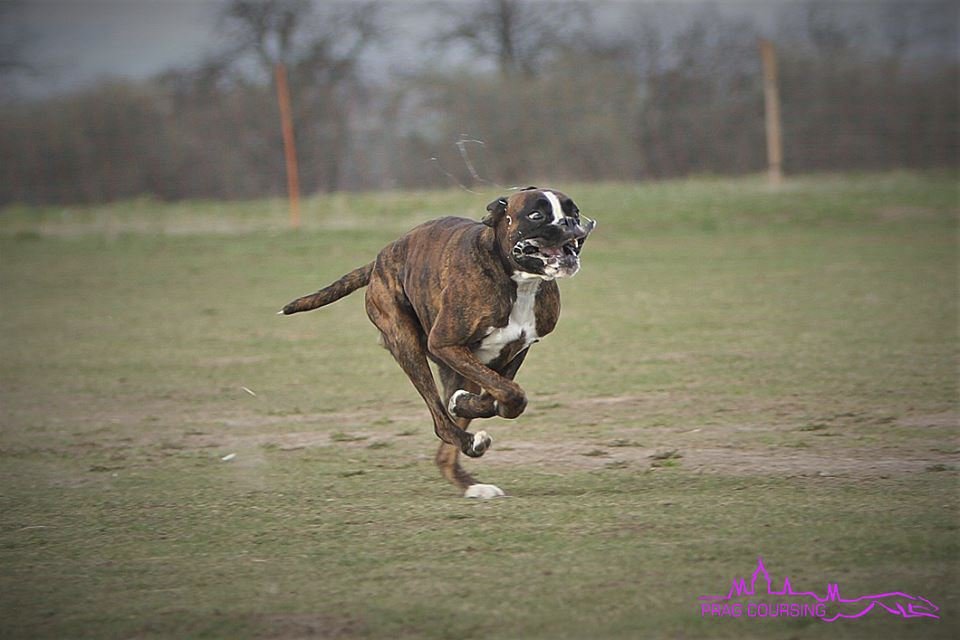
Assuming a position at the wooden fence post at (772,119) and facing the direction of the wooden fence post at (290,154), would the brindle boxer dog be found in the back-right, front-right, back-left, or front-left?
front-left

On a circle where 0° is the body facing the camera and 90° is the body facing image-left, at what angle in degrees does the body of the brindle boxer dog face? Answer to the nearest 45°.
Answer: approximately 315°

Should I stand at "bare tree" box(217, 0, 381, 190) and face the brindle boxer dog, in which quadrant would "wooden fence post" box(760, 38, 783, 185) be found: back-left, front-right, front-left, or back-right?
front-left

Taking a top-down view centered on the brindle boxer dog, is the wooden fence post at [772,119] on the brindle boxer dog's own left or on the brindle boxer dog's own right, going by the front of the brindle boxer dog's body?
on the brindle boxer dog's own left

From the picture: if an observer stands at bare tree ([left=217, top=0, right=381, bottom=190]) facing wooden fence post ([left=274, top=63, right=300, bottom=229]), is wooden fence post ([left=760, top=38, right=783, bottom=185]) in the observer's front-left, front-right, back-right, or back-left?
front-left

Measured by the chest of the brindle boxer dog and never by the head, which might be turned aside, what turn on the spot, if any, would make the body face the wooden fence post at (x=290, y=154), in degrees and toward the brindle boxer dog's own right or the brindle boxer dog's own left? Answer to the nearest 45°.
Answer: approximately 135° to the brindle boxer dog's own left

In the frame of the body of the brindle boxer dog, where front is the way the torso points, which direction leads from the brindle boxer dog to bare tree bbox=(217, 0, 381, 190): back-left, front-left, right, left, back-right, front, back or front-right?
back-left
